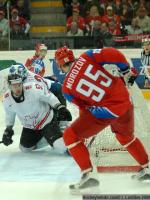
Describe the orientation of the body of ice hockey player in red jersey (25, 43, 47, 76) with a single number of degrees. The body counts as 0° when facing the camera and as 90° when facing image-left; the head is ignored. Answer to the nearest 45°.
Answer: approximately 315°

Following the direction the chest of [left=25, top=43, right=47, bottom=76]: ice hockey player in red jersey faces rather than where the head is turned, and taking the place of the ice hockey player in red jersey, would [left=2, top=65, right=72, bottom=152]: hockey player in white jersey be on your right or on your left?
on your right

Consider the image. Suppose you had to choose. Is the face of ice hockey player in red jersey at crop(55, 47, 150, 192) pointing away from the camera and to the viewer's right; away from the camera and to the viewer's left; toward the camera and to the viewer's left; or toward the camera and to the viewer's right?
away from the camera and to the viewer's left

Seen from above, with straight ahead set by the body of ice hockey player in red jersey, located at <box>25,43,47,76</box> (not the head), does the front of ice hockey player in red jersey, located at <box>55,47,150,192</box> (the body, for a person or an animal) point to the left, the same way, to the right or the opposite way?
the opposite way

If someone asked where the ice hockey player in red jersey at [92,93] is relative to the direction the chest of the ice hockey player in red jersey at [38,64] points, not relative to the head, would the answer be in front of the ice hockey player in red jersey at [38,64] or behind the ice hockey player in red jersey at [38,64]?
in front
